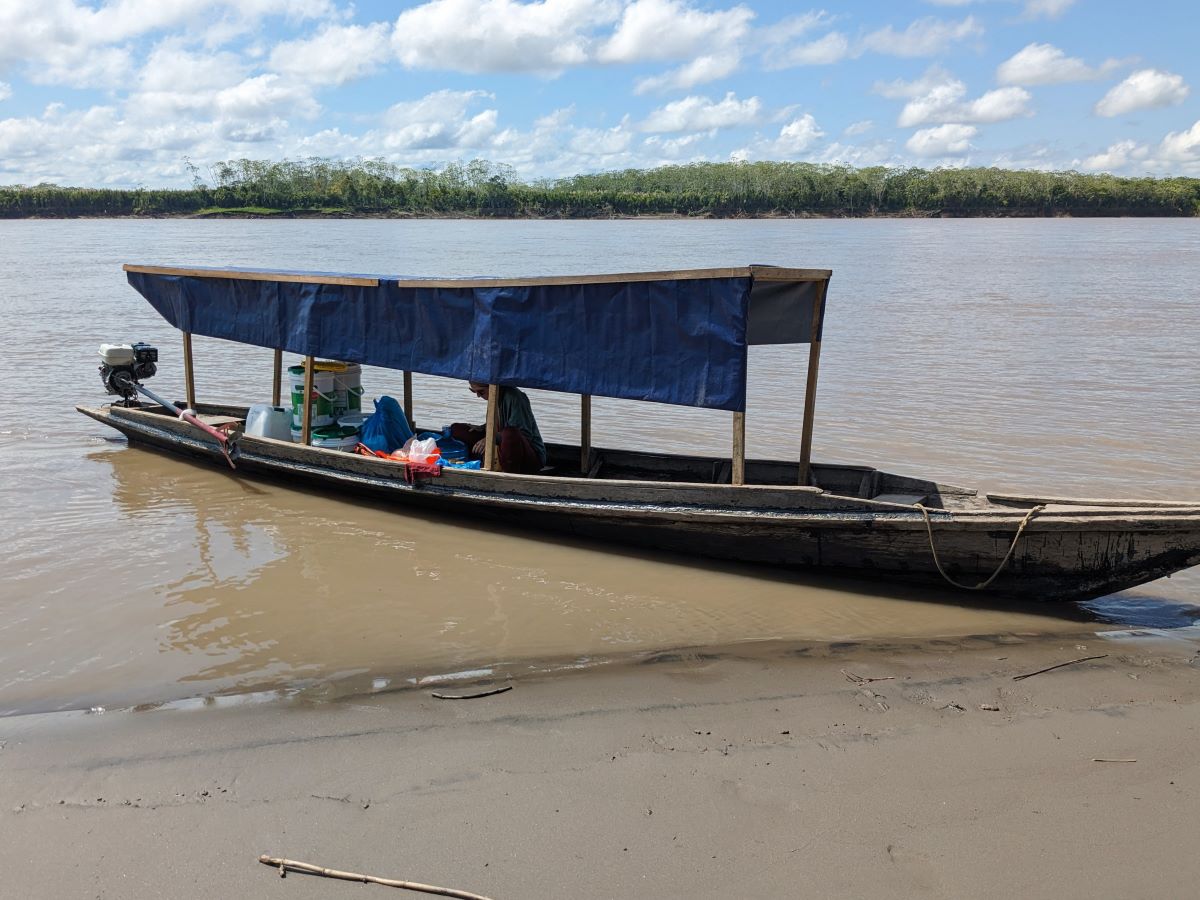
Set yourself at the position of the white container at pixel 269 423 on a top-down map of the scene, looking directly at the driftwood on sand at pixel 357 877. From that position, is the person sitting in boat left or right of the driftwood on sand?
left

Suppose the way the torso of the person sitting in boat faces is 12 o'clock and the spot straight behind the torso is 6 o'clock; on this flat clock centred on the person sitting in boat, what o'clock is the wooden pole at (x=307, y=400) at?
The wooden pole is roughly at 1 o'clock from the person sitting in boat.

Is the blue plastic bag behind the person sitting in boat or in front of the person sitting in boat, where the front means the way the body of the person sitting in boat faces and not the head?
in front

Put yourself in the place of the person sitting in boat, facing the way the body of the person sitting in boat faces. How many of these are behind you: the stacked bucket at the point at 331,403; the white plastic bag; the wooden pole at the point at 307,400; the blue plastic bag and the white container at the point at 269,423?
0

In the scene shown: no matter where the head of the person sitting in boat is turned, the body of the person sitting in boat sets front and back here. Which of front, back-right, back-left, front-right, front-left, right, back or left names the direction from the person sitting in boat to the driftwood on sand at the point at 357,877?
left

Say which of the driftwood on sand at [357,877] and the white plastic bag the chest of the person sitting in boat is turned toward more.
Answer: the white plastic bag

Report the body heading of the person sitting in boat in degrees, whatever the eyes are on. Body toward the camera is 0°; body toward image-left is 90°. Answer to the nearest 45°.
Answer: approximately 90°

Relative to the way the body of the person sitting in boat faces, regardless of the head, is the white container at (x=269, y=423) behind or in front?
in front
